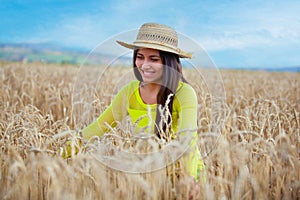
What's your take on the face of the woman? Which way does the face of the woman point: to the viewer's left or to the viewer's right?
to the viewer's left

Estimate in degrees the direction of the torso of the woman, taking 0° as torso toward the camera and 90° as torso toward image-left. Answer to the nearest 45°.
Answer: approximately 45°
